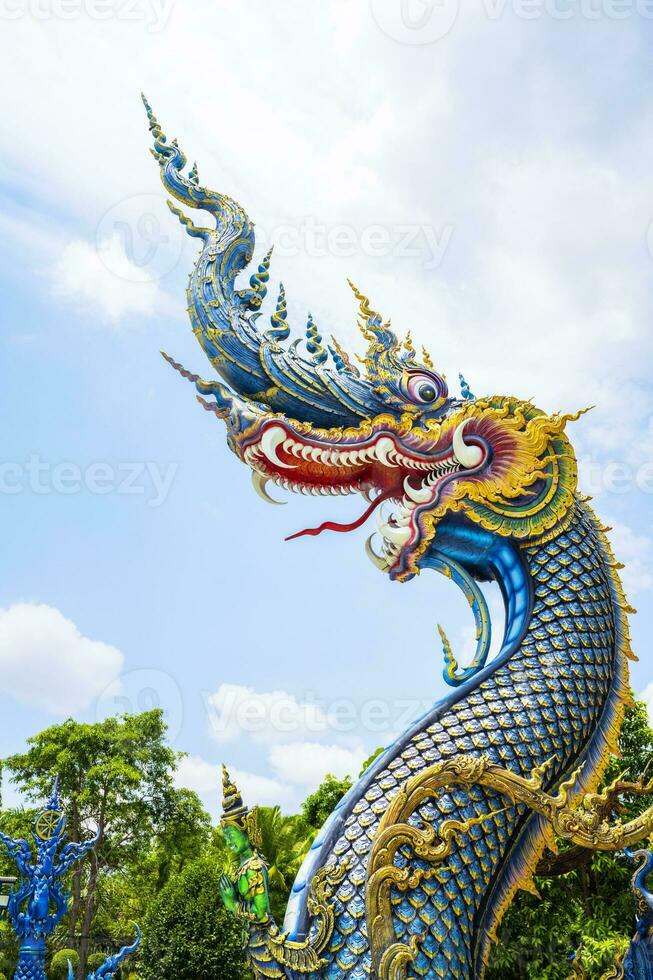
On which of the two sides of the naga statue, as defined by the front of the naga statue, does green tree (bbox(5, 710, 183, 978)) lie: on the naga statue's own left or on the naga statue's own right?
on the naga statue's own right

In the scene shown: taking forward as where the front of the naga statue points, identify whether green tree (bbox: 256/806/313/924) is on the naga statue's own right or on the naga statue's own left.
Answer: on the naga statue's own right

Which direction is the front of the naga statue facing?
to the viewer's left
